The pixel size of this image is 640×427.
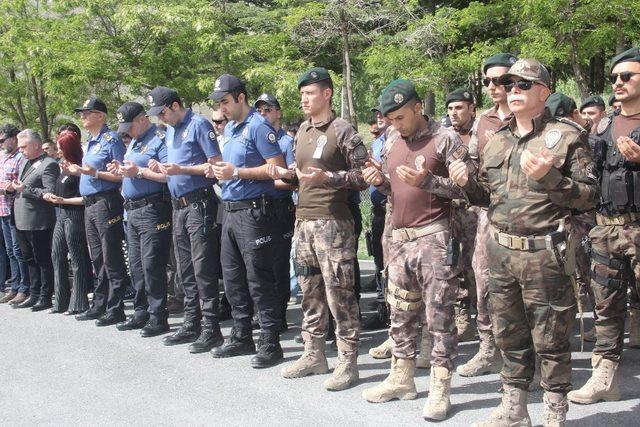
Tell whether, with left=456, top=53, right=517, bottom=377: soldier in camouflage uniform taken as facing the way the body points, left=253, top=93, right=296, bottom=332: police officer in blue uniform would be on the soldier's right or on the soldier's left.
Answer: on the soldier's right

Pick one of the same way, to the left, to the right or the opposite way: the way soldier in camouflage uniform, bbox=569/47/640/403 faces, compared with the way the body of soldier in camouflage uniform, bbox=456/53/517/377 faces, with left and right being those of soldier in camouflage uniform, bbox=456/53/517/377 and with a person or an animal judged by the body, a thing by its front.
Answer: the same way

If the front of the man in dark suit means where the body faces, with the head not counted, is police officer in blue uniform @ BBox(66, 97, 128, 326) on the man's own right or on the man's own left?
on the man's own left

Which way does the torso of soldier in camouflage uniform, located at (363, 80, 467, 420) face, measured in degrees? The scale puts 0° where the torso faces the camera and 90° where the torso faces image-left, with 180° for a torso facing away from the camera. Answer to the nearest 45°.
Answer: approximately 45°

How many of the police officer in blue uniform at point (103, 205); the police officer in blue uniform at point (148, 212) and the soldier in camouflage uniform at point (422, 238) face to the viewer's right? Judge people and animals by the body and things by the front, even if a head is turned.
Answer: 0

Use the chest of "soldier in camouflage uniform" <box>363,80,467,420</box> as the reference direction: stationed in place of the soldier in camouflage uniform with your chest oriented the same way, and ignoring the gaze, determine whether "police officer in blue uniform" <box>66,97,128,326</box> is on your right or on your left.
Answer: on your right

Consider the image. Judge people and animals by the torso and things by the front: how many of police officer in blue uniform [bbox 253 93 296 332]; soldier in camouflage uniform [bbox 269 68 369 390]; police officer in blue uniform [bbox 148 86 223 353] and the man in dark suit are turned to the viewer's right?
0

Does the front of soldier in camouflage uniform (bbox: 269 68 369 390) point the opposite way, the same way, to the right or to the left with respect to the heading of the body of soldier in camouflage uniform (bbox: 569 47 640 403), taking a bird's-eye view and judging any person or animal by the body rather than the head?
the same way

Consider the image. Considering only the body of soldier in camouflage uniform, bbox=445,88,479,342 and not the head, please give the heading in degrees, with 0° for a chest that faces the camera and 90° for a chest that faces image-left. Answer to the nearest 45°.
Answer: approximately 45°

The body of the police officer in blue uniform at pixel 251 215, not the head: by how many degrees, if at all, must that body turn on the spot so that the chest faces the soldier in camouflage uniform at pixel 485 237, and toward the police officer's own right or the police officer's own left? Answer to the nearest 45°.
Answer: approximately 90° to the police officer's own left

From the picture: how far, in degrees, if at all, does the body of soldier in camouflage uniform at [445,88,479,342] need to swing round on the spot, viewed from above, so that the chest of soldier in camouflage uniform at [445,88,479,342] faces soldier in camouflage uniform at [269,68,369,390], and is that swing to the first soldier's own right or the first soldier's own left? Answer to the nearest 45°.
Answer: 0° — they already face them

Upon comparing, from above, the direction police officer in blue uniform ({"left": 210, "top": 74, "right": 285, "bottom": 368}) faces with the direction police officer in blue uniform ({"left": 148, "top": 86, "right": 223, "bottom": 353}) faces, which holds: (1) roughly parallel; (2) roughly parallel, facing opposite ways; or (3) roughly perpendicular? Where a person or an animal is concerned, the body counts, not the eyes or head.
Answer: roughly parallel

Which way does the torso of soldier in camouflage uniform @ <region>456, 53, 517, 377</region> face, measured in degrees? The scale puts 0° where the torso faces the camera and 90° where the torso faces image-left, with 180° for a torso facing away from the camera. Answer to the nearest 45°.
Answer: approximately 45°

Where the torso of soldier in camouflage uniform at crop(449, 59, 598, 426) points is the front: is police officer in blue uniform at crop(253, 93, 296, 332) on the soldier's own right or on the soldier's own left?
on the soldier's own right

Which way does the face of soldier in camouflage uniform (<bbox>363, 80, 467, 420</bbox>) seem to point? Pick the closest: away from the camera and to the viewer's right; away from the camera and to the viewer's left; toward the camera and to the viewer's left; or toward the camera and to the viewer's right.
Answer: toward the camera and to the viewer's left

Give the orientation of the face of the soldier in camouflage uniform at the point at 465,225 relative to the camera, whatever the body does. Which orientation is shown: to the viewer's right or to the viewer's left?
to the viewer's left

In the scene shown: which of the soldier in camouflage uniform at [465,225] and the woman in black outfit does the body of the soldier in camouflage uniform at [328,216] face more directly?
the woman in black outfit
